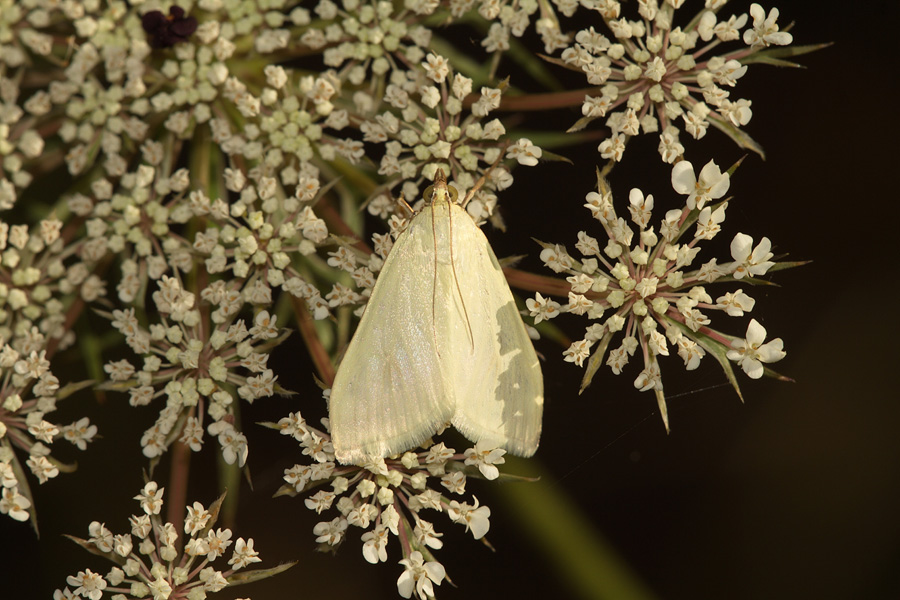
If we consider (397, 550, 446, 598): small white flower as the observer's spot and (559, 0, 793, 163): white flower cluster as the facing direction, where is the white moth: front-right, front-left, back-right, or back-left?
front-left

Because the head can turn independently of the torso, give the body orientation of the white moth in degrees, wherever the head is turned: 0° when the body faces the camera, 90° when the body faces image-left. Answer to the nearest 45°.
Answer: approximately 180°

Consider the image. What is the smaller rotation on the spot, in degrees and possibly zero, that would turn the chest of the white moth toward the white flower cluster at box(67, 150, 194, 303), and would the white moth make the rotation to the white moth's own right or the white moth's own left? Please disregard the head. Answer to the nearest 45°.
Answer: approximately 45° to the white moth's own left

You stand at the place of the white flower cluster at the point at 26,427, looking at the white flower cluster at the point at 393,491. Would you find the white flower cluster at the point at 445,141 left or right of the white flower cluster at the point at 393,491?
left
